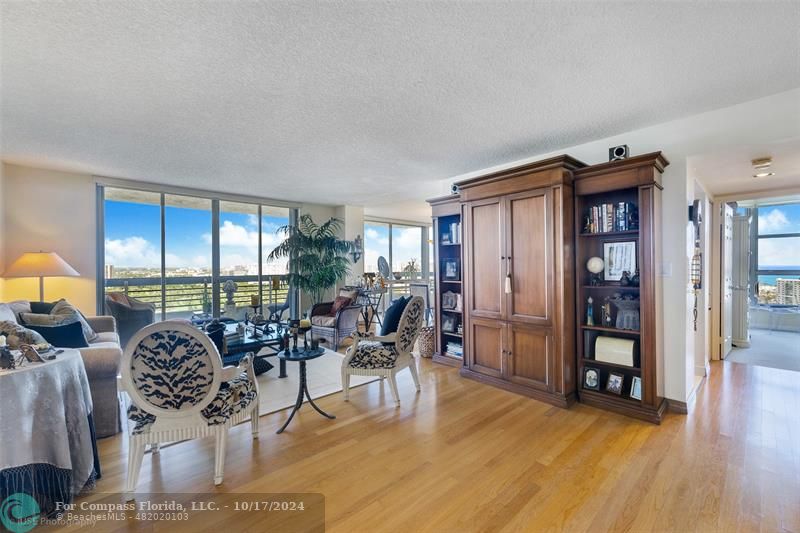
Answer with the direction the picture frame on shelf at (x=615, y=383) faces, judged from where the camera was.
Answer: facing the viewer and to the left of the viewer

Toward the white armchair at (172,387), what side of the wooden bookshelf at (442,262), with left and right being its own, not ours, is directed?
front

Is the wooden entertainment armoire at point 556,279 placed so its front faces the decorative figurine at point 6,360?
yes

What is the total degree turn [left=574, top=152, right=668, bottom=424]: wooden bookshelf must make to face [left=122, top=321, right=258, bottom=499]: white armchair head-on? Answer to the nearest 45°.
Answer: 0° — it already faces it

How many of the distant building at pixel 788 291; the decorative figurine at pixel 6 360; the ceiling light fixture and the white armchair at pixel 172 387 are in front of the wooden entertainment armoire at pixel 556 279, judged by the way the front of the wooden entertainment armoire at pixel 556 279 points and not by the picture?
2

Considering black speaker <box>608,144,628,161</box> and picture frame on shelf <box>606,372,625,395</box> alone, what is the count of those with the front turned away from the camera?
0

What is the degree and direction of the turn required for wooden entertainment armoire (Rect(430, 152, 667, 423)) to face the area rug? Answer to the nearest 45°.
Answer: approximately 45° to its right

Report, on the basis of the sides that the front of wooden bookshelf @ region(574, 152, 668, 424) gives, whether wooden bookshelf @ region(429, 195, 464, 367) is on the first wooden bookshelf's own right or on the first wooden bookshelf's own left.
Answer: on the first wooden bookshelf's own right

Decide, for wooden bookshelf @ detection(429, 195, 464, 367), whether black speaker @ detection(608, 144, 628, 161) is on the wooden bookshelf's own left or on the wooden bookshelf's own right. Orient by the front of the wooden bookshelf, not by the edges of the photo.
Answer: on the wooden bookshelf's own left

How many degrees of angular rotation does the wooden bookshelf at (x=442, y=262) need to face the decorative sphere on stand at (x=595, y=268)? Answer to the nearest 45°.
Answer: approximately 90° to its left

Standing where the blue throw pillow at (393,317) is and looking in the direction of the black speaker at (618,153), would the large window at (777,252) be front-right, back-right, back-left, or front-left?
front-left

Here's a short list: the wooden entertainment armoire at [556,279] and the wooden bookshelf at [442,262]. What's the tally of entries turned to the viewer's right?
0

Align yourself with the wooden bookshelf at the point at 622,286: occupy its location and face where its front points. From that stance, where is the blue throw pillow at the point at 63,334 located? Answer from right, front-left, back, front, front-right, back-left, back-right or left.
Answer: front
